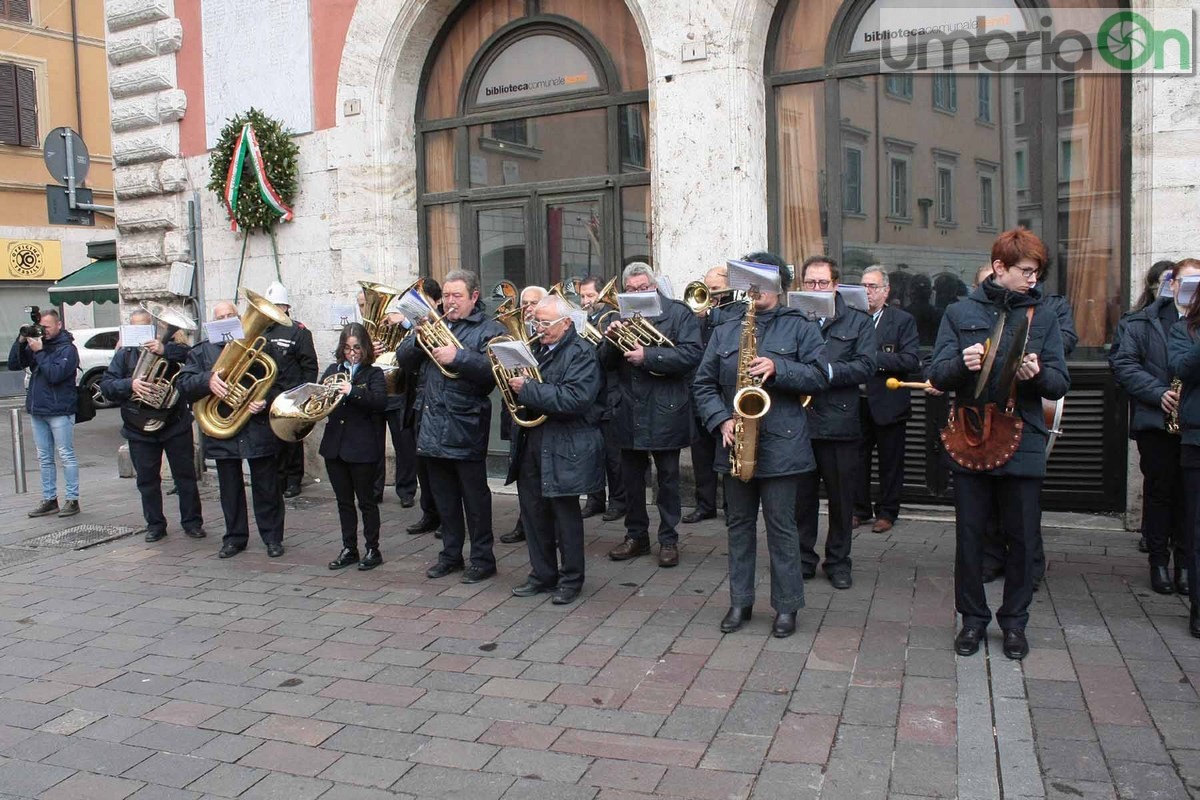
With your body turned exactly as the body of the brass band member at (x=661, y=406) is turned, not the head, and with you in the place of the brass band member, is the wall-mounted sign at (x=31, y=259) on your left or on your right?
on your right

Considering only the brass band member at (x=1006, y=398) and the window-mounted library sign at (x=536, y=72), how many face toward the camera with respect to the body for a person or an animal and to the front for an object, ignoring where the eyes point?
2

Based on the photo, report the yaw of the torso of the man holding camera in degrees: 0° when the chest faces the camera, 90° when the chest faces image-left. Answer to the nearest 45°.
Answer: approximately 45°

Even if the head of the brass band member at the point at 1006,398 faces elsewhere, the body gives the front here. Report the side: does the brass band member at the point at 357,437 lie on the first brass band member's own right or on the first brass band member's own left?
on the first brass band member's own right

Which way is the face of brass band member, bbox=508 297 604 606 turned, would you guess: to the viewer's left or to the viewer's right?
to the viewer's left

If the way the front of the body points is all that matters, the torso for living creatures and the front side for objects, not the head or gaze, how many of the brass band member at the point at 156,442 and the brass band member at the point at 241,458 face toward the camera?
2

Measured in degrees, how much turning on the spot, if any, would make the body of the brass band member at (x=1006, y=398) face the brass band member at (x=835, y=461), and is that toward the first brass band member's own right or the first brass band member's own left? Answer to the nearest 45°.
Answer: approximately 135° to the first brass band member's own right

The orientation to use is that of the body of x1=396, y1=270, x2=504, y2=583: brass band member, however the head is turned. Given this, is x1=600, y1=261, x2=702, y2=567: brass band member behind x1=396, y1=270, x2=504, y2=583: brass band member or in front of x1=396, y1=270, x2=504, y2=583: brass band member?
behind

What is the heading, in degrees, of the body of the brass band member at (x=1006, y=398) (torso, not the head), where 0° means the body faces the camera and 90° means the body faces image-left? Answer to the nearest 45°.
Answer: approximately 0°

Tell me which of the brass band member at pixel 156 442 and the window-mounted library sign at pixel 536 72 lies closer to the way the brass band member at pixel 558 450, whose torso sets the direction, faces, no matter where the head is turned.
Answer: the brass band member

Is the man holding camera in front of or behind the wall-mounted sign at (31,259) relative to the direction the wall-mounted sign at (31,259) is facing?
in front
